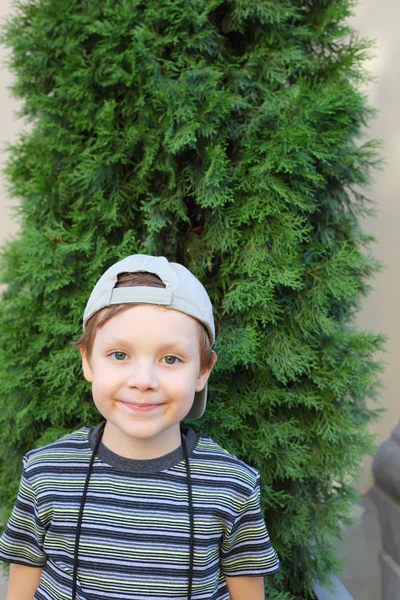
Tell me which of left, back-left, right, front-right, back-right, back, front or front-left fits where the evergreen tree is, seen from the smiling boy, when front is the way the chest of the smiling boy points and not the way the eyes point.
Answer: back

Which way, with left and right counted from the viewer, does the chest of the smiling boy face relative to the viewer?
facing the viewer

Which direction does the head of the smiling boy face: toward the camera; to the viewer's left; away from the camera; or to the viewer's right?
toward the camera
